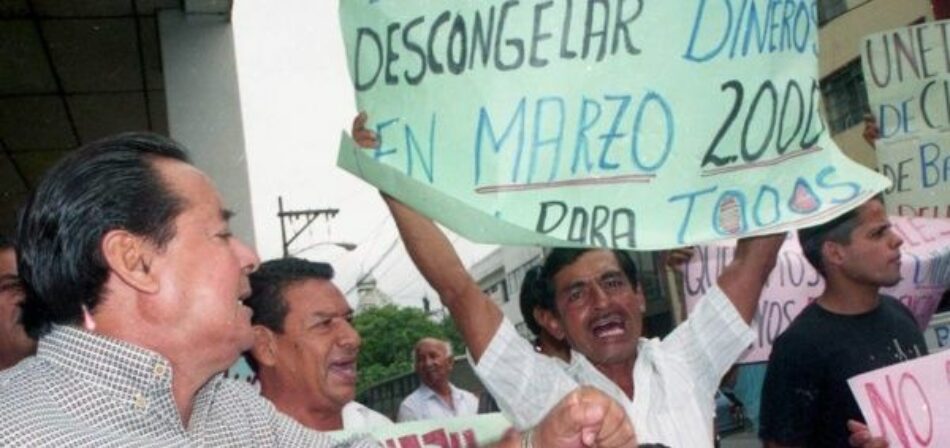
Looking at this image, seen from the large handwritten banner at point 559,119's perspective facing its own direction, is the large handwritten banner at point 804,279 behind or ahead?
behind

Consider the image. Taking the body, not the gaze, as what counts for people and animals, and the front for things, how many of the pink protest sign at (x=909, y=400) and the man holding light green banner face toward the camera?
2

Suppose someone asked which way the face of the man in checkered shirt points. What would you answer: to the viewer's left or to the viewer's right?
to the viewer's right

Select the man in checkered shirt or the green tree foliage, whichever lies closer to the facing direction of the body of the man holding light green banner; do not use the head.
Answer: the man in checkered shirt

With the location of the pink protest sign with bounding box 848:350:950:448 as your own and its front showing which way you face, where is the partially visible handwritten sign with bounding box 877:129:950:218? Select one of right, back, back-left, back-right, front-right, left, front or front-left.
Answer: back

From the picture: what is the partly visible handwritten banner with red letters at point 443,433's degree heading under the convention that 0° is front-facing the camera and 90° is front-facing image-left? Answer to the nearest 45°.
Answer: approximately 0°
